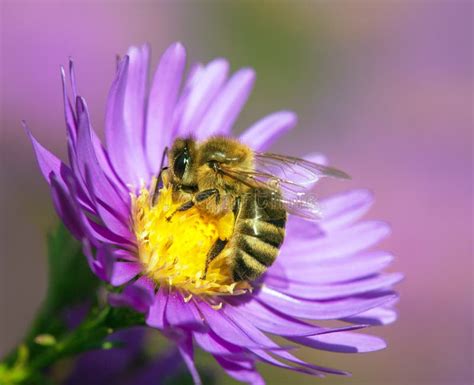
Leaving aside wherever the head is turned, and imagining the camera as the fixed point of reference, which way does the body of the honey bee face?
to the viewer's left
